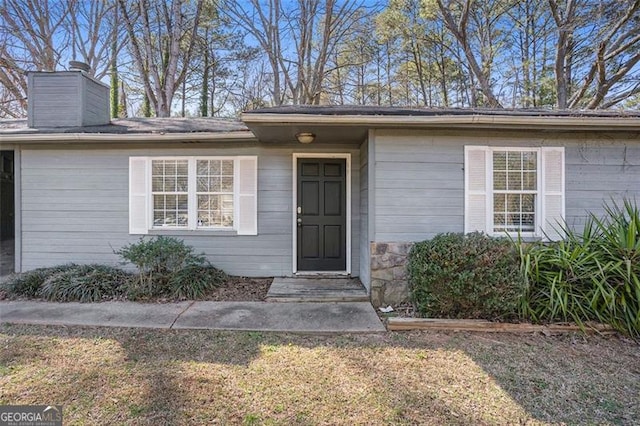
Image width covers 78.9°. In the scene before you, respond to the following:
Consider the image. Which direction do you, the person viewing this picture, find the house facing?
facing the viewer

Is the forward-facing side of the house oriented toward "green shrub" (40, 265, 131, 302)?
no

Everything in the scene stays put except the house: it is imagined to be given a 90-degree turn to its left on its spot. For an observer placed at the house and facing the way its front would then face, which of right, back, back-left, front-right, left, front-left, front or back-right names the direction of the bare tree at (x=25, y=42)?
back-left

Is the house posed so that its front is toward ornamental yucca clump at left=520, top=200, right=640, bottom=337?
no

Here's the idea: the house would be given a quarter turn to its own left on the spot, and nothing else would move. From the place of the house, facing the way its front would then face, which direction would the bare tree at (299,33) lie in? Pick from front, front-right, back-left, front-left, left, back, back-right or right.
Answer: left

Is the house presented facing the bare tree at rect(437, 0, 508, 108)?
no

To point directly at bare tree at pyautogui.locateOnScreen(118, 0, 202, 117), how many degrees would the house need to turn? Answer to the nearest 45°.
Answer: approximately 135° to its right

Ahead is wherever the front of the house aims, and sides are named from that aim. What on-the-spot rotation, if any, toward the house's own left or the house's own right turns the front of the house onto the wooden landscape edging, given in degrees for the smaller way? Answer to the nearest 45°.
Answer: approximately 45° to the house's own left

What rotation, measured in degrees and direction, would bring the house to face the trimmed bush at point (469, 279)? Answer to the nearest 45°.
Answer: approximately 45° to its left

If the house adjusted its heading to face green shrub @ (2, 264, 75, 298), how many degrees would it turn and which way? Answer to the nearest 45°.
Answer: approximately 90° to its right
